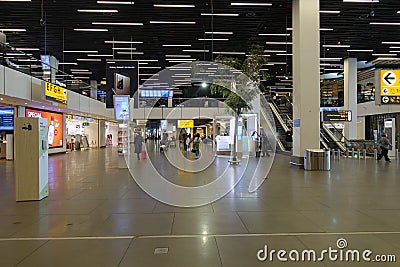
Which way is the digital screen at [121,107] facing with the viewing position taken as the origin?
facing the viewer

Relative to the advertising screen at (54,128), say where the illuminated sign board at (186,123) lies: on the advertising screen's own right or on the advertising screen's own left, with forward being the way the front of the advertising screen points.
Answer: on the advertising screen's own left

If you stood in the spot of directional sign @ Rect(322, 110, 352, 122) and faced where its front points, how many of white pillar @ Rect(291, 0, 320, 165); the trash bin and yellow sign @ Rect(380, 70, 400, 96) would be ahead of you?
3

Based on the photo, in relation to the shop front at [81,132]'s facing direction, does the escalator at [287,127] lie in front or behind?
in front

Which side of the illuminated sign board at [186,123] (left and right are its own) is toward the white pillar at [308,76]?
front

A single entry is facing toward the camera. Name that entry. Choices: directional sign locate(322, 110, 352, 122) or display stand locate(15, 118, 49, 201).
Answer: the directional sign

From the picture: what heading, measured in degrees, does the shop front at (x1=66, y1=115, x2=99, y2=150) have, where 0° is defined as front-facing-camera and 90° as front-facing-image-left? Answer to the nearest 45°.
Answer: approximately 315°

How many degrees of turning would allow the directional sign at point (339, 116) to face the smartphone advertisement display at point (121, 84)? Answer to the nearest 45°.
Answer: approximately 45° to its right

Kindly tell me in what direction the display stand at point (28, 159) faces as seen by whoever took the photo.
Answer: facing to the right of the viewer

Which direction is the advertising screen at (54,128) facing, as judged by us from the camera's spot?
facing the viewer and to the right of the viewer

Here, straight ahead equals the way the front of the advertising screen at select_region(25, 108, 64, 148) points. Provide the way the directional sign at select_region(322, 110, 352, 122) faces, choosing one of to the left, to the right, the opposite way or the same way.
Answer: to the right
